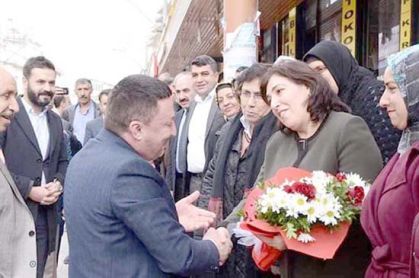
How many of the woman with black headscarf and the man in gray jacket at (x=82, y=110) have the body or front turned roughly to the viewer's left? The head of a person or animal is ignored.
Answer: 1

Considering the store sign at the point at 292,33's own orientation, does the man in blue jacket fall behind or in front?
in front

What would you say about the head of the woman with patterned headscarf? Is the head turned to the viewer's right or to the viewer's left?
to the viewer's left

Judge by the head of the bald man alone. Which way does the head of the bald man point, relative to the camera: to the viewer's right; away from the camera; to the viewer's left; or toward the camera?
to the viewer's right

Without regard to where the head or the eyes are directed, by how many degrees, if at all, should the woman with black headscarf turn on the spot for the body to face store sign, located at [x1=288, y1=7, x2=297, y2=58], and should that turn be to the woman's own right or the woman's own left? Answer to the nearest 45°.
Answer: approximately 90° to the woman's own right

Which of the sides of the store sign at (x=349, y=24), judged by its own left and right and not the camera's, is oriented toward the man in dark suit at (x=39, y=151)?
front

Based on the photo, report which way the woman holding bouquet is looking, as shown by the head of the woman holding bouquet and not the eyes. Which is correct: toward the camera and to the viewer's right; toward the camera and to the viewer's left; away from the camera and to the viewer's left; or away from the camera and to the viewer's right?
toward the camera and to the viewer's left

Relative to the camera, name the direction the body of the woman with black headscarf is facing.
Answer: to the viewer's left

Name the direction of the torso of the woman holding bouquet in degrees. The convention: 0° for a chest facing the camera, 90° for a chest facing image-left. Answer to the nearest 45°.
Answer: approximately 45°

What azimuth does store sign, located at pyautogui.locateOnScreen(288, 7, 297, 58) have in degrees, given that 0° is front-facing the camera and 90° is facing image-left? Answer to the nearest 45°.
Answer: approximately 45°

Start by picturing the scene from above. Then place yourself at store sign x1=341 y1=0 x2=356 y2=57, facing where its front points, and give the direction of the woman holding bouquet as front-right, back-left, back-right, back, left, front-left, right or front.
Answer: front-left

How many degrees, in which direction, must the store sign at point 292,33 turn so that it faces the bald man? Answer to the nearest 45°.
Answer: approximately 45° to its left
